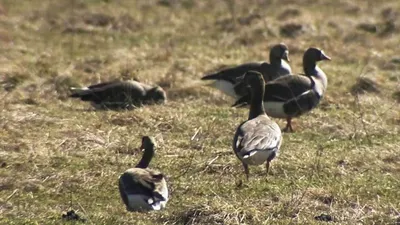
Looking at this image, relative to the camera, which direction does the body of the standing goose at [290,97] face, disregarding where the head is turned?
to the viewer's right

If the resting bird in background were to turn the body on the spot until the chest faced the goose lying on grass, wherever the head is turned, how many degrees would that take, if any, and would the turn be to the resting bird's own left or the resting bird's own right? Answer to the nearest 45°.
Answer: approximately 90° to the resting bird's own right

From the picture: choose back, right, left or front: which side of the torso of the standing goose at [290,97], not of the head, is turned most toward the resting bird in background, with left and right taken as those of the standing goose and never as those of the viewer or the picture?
back

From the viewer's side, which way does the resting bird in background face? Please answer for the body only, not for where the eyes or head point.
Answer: to the viewer's right

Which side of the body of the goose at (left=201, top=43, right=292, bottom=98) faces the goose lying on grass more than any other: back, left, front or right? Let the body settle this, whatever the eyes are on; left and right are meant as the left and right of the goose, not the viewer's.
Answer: right

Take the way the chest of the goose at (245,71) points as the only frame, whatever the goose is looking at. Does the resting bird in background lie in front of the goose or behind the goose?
behind

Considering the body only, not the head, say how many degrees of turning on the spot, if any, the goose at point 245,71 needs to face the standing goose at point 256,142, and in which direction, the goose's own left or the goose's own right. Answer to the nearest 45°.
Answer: approximately 90° to the goose's own right

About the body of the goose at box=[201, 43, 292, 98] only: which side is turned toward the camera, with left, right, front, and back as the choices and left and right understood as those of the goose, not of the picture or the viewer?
right
